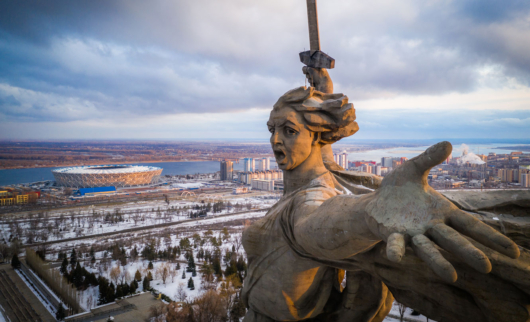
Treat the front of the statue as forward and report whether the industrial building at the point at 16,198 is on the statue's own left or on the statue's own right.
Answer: on the statue's own right

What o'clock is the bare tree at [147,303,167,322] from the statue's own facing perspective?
The bare tree is roughly at 3 o'clock from the statue.

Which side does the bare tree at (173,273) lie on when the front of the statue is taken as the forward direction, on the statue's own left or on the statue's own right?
on the statue's own right

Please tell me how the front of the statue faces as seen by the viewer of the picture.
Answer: facing the viewer and to the left of the viewer

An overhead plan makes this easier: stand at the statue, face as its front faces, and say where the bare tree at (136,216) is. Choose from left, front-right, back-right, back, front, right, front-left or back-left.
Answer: right

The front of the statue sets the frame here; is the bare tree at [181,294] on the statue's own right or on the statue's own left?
on the statue's own right

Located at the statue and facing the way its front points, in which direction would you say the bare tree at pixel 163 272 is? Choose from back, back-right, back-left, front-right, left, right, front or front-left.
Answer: right

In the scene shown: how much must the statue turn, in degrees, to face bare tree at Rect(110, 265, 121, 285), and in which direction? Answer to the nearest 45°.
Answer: approximately 90° to its right

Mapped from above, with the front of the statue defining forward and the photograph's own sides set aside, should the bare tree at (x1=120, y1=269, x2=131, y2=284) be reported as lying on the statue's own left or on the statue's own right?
on the statue's own right
